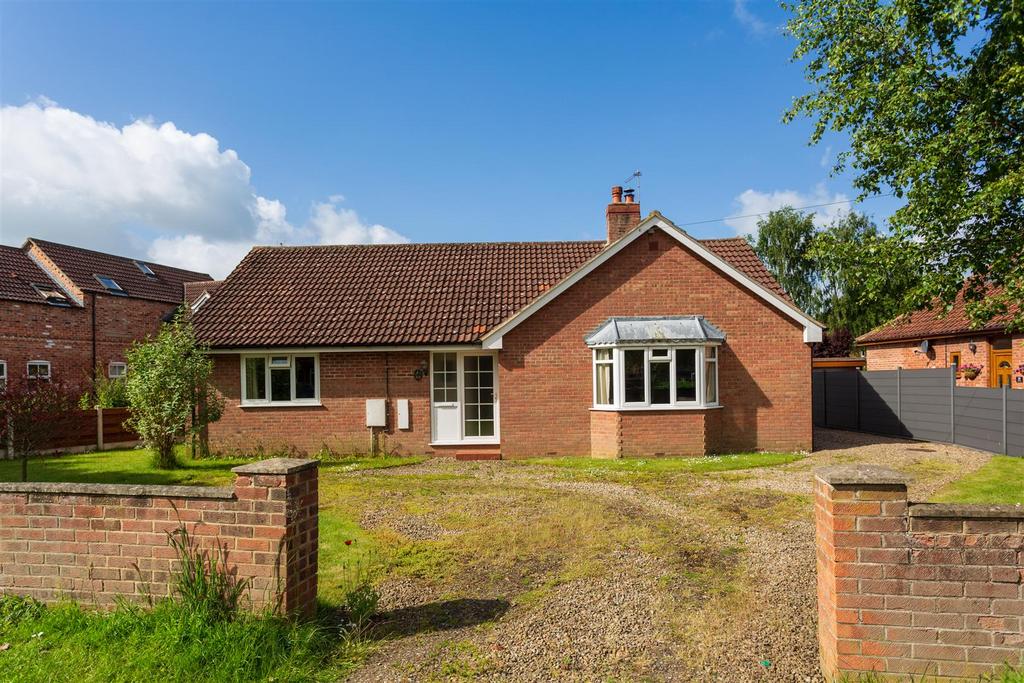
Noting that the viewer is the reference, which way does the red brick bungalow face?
facing the viewer

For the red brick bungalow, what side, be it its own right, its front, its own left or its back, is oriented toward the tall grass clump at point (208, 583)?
front

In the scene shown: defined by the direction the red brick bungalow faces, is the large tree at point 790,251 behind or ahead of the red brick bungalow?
behind

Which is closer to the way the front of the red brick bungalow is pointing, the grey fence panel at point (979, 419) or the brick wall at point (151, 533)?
the brick wall

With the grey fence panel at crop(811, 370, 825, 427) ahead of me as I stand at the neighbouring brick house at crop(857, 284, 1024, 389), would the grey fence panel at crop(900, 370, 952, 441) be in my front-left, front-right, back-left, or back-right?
front-left

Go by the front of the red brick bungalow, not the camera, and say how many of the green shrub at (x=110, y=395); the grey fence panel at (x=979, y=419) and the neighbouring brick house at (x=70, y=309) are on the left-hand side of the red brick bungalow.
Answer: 1

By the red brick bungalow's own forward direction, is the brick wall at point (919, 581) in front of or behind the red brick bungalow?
in front

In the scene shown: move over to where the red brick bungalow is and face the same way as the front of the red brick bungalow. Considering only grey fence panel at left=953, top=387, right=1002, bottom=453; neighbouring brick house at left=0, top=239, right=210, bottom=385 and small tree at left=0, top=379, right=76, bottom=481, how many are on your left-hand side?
1

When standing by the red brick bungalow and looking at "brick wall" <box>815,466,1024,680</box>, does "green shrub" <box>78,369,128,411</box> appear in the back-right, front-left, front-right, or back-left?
back-right
